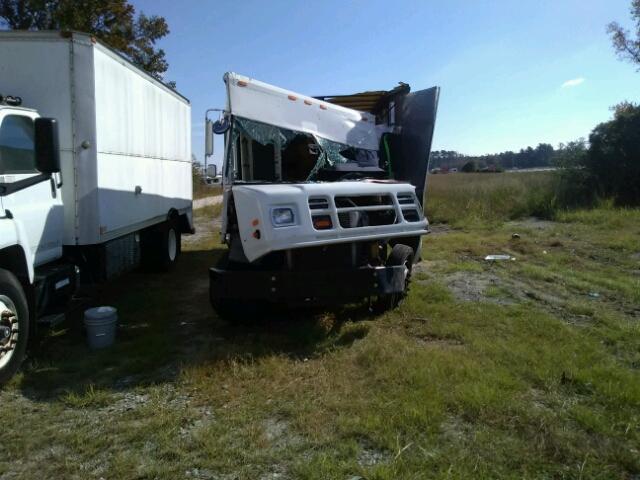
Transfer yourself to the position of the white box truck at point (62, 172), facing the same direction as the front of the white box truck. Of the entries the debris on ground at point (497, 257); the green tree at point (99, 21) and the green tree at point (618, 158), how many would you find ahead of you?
0

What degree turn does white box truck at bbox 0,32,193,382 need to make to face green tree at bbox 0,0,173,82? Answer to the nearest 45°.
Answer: approximately 135° to its right

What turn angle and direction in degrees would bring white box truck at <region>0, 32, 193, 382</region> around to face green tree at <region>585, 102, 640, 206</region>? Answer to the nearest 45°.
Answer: approximately 180°

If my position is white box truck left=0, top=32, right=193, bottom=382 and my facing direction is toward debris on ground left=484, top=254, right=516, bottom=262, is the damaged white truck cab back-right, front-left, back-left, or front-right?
front-right

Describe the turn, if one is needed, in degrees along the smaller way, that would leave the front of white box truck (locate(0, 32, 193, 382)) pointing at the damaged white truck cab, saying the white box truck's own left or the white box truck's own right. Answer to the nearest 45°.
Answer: approximately 135° to the white box truck's own left

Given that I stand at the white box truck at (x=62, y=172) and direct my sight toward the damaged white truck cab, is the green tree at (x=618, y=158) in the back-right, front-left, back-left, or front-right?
front-left

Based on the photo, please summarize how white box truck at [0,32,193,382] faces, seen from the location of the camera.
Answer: facing the viewer and to the left of the viewer
